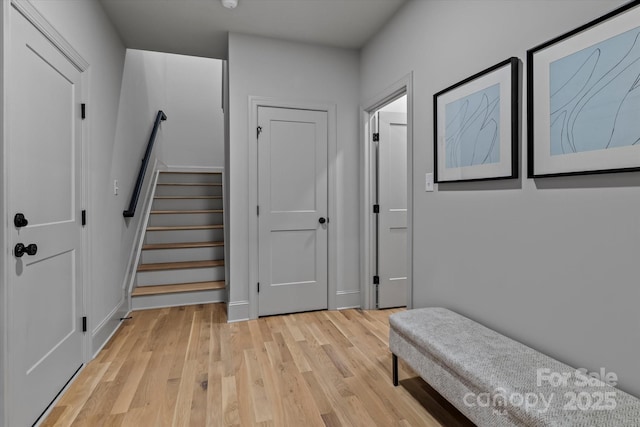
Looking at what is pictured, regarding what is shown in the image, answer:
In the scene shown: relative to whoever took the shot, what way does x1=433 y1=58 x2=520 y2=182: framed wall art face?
facing the viewer and to the left of the viewer

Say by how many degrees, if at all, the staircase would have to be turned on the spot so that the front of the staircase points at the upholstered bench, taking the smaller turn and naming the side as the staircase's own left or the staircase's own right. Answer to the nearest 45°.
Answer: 0° — it already faces it

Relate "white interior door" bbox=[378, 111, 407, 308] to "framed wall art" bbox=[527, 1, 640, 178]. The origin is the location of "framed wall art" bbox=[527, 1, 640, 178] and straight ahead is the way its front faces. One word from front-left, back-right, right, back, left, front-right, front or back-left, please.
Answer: right

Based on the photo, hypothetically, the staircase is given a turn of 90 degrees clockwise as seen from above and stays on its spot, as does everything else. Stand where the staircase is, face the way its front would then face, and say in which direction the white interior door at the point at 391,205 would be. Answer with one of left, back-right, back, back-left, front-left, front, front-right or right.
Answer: back-left

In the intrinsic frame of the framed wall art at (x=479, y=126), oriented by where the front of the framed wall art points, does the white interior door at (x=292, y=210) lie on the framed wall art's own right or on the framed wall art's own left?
on the framed wall art's own right

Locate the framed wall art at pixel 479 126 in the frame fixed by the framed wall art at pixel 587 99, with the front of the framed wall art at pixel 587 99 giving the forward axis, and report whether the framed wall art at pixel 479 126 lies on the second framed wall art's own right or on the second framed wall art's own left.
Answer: on the second framed wall art's own right

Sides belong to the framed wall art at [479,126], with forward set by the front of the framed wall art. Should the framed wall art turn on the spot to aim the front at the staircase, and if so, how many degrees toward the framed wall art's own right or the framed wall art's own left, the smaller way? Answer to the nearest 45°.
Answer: approximately 45° to the framed wall art's own right

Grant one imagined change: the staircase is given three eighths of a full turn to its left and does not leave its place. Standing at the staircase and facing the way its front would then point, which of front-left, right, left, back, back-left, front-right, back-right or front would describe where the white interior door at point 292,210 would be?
right

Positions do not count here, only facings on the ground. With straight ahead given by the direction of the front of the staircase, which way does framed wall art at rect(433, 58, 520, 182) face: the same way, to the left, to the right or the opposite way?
to the right

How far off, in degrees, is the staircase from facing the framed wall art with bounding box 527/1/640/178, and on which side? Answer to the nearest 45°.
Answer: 0° — it already faces it

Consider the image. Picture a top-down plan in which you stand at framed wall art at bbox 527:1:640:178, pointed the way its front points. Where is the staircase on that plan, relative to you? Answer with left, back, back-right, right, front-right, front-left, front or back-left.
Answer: front-right

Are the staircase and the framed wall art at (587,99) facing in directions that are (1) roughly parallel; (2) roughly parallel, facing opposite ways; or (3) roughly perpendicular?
roughly perpendicular

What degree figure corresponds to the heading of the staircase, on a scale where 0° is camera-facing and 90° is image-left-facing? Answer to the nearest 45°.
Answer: approximately 0°

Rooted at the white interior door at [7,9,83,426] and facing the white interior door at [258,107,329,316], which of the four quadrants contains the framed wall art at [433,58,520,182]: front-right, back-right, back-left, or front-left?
front-right
